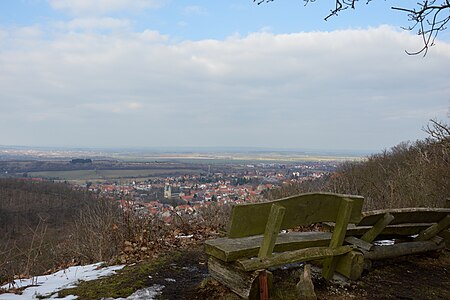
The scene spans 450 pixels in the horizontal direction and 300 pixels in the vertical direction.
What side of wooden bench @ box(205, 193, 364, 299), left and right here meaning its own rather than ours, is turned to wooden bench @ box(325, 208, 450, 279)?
right

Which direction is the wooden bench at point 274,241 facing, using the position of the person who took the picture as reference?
facing away from the viewer and to the left of the viewer
